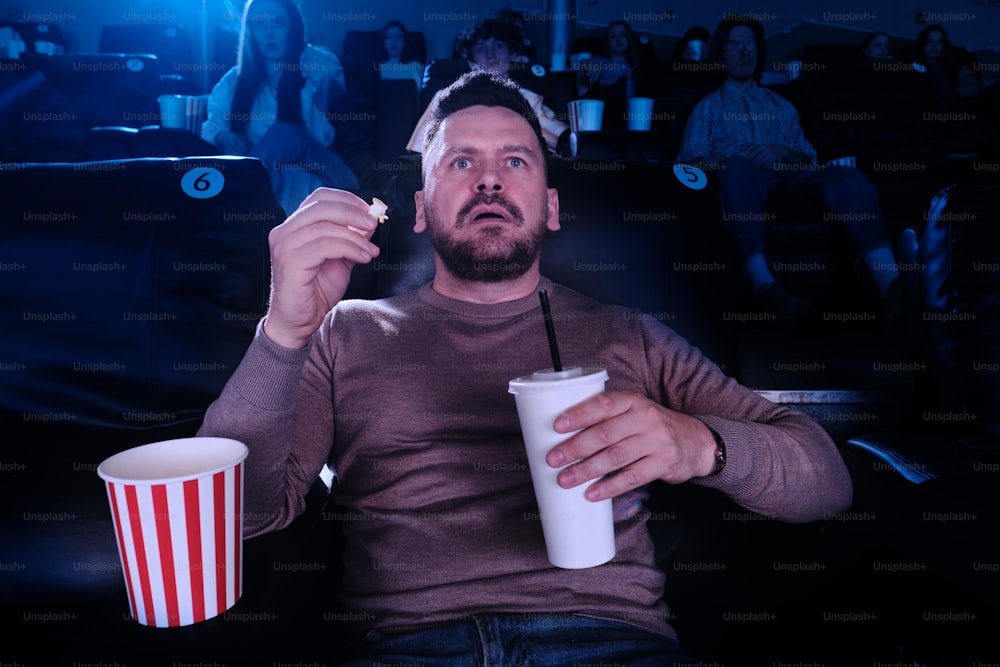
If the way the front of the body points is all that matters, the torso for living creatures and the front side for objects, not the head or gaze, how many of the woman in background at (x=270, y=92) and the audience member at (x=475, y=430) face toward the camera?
2

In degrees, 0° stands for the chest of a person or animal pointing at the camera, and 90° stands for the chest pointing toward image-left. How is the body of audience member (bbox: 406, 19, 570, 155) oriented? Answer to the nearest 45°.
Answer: approximately 0°

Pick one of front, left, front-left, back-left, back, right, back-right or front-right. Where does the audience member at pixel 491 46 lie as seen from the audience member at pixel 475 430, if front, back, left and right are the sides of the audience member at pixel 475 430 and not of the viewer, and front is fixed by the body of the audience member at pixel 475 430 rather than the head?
back

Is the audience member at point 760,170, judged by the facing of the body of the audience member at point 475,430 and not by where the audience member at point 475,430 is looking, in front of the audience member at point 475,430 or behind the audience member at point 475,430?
behind

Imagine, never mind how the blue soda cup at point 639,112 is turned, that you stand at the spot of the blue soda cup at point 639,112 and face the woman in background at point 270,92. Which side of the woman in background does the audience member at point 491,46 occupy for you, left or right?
right

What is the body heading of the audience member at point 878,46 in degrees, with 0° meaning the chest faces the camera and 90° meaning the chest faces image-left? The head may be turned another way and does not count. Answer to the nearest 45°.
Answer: approximately 0°

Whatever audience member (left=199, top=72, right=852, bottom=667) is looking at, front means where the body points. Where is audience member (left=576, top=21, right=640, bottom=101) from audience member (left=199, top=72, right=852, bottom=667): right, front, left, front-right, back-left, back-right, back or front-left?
back
